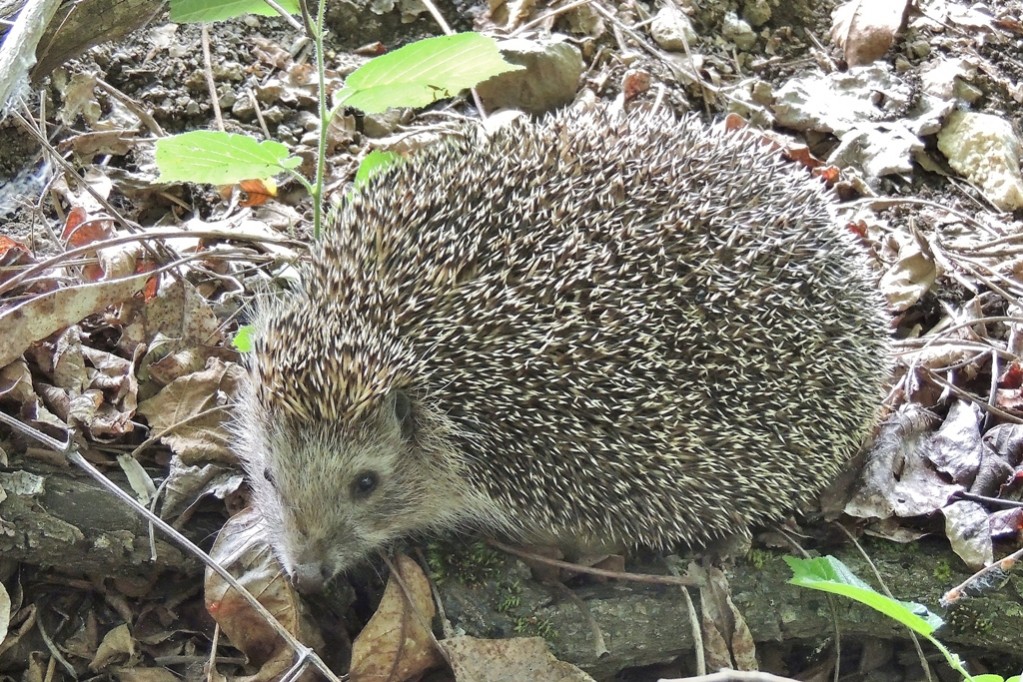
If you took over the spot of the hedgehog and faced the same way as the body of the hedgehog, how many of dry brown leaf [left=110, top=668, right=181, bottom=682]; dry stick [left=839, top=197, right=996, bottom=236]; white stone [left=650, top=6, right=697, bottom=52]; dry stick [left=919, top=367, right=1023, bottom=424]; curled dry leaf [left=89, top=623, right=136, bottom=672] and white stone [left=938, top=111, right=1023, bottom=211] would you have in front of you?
2

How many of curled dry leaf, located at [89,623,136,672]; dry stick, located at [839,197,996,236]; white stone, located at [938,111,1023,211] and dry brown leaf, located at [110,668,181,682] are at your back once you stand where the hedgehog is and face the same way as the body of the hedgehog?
2

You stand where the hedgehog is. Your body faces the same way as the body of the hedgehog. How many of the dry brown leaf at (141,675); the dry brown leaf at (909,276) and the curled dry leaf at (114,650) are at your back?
1

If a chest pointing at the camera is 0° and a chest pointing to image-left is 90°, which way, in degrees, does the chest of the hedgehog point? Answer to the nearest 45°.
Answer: approximately 45°

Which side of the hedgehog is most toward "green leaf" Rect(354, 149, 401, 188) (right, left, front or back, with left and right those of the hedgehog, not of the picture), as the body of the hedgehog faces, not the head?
right

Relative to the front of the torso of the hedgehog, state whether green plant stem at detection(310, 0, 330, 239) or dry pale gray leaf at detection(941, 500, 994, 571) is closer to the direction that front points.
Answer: the green plant stem

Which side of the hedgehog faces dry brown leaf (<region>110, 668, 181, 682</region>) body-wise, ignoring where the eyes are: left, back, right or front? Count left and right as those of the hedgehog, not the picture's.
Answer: front

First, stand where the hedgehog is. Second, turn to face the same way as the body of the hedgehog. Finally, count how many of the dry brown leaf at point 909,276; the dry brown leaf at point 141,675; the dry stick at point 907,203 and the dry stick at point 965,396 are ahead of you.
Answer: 1

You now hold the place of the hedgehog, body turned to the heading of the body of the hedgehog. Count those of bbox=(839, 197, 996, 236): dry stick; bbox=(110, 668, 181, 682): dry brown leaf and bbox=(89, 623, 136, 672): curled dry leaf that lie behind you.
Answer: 1

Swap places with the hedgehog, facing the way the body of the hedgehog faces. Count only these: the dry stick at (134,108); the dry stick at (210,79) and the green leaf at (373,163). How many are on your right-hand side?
3
